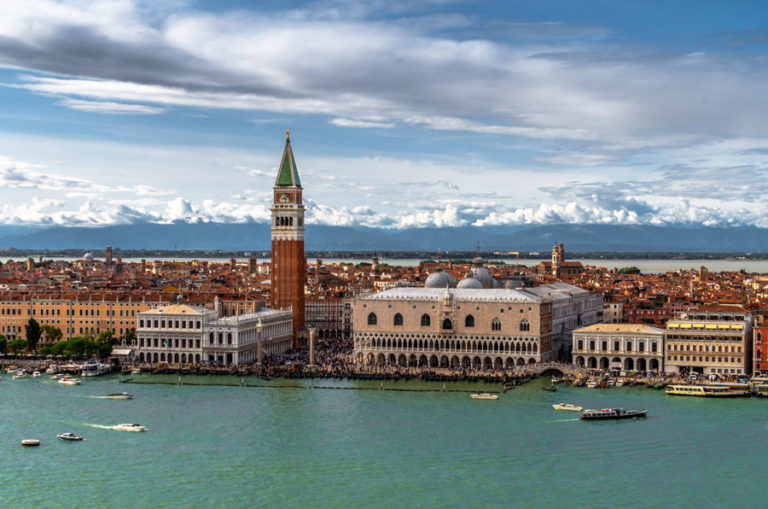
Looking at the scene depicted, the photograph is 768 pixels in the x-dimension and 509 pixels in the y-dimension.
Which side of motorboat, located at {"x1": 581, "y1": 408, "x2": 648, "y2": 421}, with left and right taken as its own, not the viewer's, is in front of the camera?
right

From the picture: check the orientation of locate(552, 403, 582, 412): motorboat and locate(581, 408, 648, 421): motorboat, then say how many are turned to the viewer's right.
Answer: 1

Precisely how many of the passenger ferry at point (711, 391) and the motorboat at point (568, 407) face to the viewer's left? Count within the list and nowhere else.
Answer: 2

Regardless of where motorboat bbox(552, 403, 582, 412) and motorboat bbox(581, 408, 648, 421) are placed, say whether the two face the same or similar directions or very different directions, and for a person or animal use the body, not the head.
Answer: very different directions

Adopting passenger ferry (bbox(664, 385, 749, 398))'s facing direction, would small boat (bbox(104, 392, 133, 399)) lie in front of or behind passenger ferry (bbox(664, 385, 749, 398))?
in front

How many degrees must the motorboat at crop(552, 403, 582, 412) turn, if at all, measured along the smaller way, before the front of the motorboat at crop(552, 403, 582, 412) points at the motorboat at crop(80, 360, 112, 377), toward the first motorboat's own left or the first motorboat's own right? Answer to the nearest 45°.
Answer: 0° — it already faces it

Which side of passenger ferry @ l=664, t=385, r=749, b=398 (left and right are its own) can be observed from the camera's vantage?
left

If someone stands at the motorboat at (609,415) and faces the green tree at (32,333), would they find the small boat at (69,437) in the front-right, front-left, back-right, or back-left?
front-left

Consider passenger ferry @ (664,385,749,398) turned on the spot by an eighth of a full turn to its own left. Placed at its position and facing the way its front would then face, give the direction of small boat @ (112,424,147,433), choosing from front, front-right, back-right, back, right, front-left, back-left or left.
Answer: front

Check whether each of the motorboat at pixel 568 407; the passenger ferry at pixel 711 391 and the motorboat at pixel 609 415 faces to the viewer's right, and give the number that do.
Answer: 1

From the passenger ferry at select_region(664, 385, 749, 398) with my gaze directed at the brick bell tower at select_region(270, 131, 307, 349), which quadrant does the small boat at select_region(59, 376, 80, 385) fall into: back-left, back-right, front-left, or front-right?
front-left

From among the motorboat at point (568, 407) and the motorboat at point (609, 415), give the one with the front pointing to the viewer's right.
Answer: the motorboat at point (609, 415)

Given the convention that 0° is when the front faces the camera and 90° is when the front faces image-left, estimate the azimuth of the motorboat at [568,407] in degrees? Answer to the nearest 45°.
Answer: approximately 90°

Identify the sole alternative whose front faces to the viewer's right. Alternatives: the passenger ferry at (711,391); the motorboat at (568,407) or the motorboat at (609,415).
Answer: the motorboat at (609,415)

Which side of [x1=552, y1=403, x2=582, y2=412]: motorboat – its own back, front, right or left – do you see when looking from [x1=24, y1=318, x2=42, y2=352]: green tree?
front

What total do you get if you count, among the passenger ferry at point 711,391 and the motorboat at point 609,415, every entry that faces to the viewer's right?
1
